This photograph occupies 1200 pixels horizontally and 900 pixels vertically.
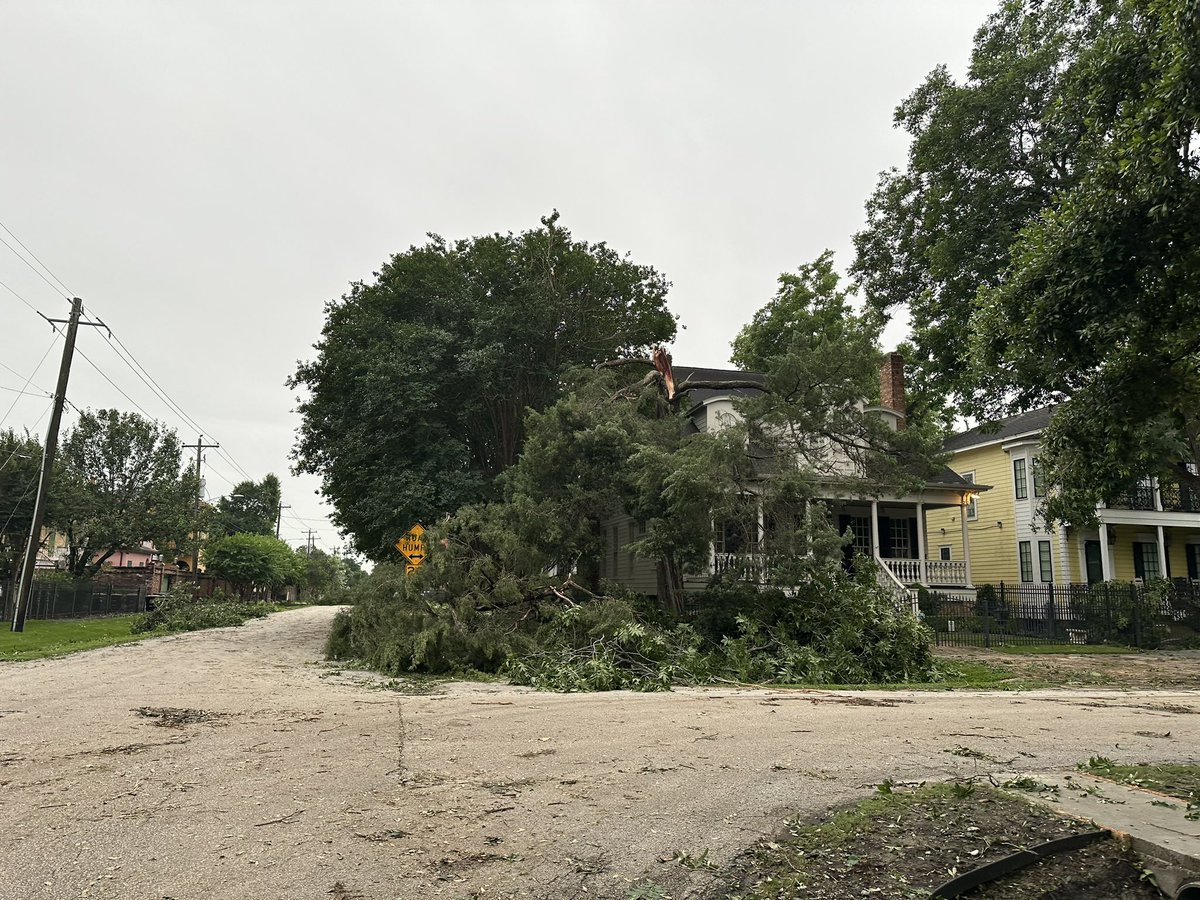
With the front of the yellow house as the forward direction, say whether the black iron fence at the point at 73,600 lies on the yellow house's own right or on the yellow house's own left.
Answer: on the yellow house's own right

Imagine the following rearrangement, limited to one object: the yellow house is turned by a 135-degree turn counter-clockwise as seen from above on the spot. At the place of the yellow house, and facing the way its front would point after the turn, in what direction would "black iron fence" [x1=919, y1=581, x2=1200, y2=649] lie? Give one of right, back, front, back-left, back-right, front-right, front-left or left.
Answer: back

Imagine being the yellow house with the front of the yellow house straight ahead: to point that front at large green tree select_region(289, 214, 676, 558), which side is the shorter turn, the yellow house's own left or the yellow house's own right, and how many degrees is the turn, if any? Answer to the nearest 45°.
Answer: approximately 90° to the yellow house's own right

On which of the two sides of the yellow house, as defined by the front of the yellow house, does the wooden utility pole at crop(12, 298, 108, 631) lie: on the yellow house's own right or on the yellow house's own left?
on the yellow house's own right

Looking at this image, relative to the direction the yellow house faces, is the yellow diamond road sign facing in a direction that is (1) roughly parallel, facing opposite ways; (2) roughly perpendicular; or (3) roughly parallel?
roughly parallel

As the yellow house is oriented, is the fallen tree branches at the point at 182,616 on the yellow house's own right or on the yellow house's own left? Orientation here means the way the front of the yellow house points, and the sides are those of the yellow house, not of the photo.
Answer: on the yellow house's own right

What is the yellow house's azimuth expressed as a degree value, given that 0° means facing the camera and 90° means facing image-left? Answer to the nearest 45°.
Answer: approximately 315°

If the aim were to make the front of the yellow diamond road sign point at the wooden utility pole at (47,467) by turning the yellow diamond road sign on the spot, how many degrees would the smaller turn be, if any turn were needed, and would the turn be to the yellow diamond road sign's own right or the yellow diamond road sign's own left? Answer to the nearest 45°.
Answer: approximately 135° to the yellow diamond road sign's own right

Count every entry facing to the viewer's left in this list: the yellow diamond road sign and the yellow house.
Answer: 0

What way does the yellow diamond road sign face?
toward the camera

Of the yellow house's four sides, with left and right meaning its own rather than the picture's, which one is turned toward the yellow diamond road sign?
right

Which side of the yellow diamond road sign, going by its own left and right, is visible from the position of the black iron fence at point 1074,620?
left
